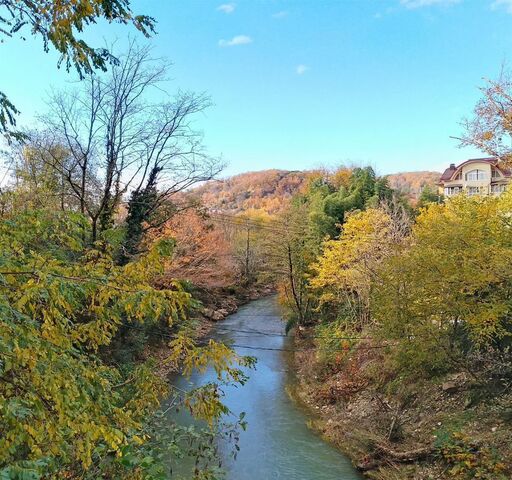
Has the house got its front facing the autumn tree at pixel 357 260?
yes

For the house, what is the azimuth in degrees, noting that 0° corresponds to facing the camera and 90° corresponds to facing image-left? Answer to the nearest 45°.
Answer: approximately 0°

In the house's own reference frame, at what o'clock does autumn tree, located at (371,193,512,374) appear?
The autumn tree is roughly at 12 o'clock from the house.
